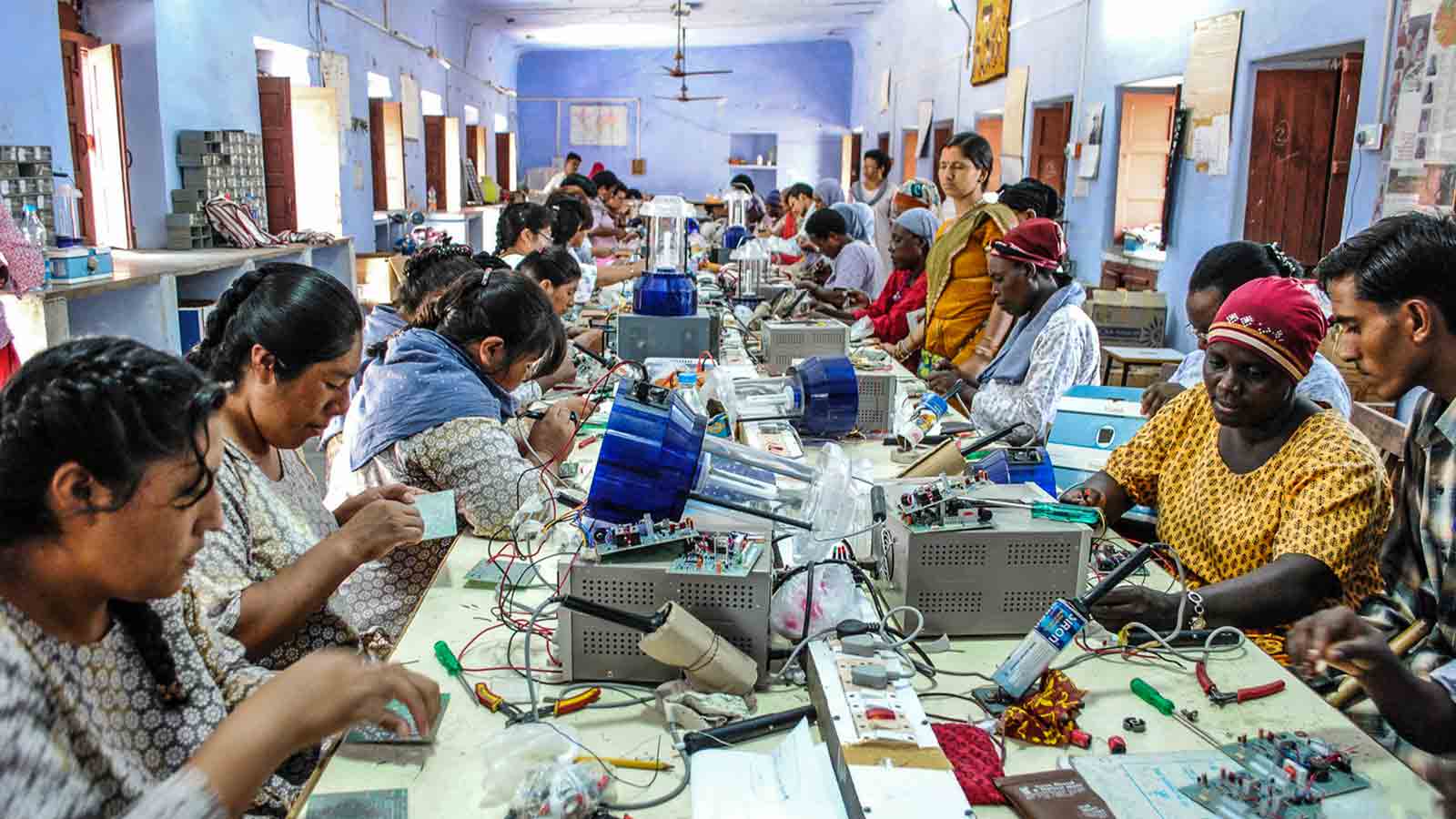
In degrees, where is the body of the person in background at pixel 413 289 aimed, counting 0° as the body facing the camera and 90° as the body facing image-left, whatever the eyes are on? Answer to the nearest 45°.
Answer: approximately 270°

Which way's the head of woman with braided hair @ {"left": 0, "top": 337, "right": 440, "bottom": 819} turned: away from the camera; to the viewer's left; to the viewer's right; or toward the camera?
to the viewer's right

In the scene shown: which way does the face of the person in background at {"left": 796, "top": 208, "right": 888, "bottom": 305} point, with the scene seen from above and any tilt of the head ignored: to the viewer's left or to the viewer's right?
to the viewer's left

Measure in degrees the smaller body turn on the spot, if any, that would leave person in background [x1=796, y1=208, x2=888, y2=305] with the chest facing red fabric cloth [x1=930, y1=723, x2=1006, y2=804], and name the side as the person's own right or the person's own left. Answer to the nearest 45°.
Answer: approximately 90° to the person's own left

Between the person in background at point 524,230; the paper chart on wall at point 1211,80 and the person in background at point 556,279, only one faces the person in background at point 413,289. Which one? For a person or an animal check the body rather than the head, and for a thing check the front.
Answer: the paper chart on wall

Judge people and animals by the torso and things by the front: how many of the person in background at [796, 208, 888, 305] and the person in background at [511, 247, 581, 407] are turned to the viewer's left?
1

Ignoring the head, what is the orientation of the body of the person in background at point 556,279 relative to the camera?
to the viewer's right

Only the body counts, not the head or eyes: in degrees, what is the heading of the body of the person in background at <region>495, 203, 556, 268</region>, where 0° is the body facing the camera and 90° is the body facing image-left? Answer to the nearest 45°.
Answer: approximately 270°

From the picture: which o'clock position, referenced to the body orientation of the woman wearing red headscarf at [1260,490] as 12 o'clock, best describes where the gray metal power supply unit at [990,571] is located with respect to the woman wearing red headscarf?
The gray metal power supply unit is roughly at 12 o'clock from the woman wearing red headscarf.

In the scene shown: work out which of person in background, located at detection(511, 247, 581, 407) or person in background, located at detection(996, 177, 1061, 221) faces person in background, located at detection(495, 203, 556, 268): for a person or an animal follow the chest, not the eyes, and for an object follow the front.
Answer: person in background, located at detection(996, 177, 1061, 221)

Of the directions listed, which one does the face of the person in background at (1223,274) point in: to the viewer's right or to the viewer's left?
to the viewer's left

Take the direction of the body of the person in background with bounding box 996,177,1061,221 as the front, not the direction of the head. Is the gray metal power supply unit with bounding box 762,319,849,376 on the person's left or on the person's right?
on the person's left

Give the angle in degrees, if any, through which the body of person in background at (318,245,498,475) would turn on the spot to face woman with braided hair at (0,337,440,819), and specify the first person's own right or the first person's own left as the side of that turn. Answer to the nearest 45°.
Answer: approximately 90° to the first person's own right
